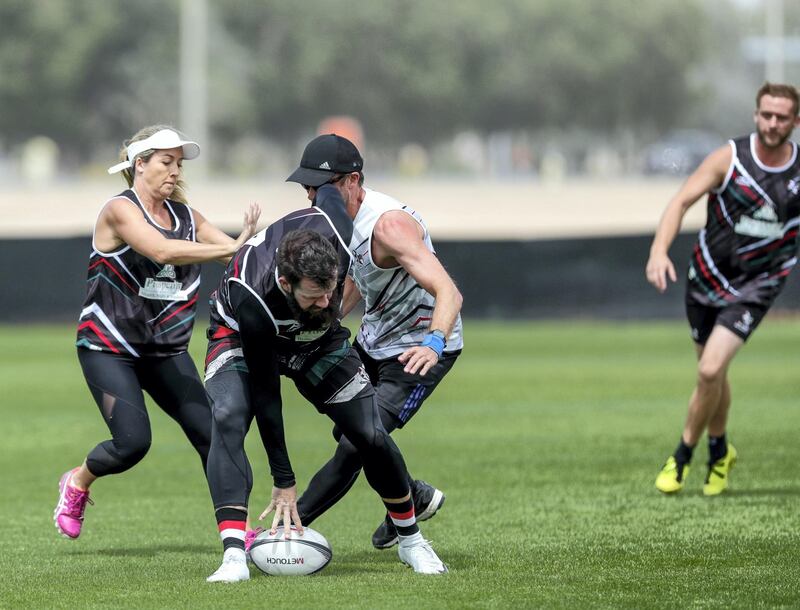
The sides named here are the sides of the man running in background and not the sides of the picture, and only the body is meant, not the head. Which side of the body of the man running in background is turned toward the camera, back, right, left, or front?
front

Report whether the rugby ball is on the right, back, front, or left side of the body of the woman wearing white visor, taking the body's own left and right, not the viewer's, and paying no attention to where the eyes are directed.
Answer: front

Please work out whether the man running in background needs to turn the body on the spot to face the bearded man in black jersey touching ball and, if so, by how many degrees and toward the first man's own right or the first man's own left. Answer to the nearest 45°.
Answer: approximately 45° to the first man's own right

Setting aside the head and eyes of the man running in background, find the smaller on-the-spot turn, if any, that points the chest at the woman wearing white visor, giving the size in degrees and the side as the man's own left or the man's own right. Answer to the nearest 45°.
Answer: approximately 45° to the man's own right

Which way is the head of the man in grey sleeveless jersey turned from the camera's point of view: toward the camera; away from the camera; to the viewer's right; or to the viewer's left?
to the viewer's left

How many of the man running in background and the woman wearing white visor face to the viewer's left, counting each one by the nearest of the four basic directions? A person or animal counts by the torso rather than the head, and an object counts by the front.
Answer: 0

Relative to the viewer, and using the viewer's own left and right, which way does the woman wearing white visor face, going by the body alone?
facing the viewer and to the right of the viewer

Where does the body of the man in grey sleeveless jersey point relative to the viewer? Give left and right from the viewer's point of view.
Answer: facing the viewer and to the left of the viewer

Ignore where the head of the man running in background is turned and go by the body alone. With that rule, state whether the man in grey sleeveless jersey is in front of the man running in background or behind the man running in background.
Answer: in front

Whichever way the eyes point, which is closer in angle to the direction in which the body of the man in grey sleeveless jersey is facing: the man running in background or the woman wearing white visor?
the woman wearing white visor

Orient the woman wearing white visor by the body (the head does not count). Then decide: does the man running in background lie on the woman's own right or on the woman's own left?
on the woman's own left

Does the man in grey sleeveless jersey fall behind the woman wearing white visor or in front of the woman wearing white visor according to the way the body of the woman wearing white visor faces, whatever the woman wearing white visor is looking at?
in front
